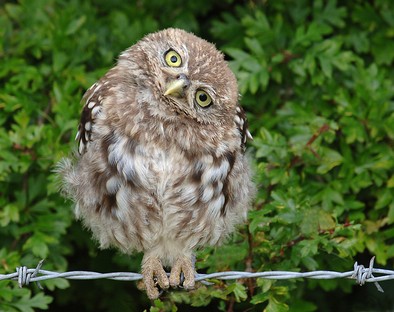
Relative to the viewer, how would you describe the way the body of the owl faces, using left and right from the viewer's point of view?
facing the viewer
